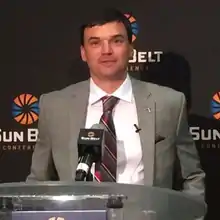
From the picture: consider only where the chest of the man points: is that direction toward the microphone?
yes

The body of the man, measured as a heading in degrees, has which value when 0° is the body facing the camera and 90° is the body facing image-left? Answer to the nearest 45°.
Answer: approximately 0°

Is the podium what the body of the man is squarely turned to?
yes
